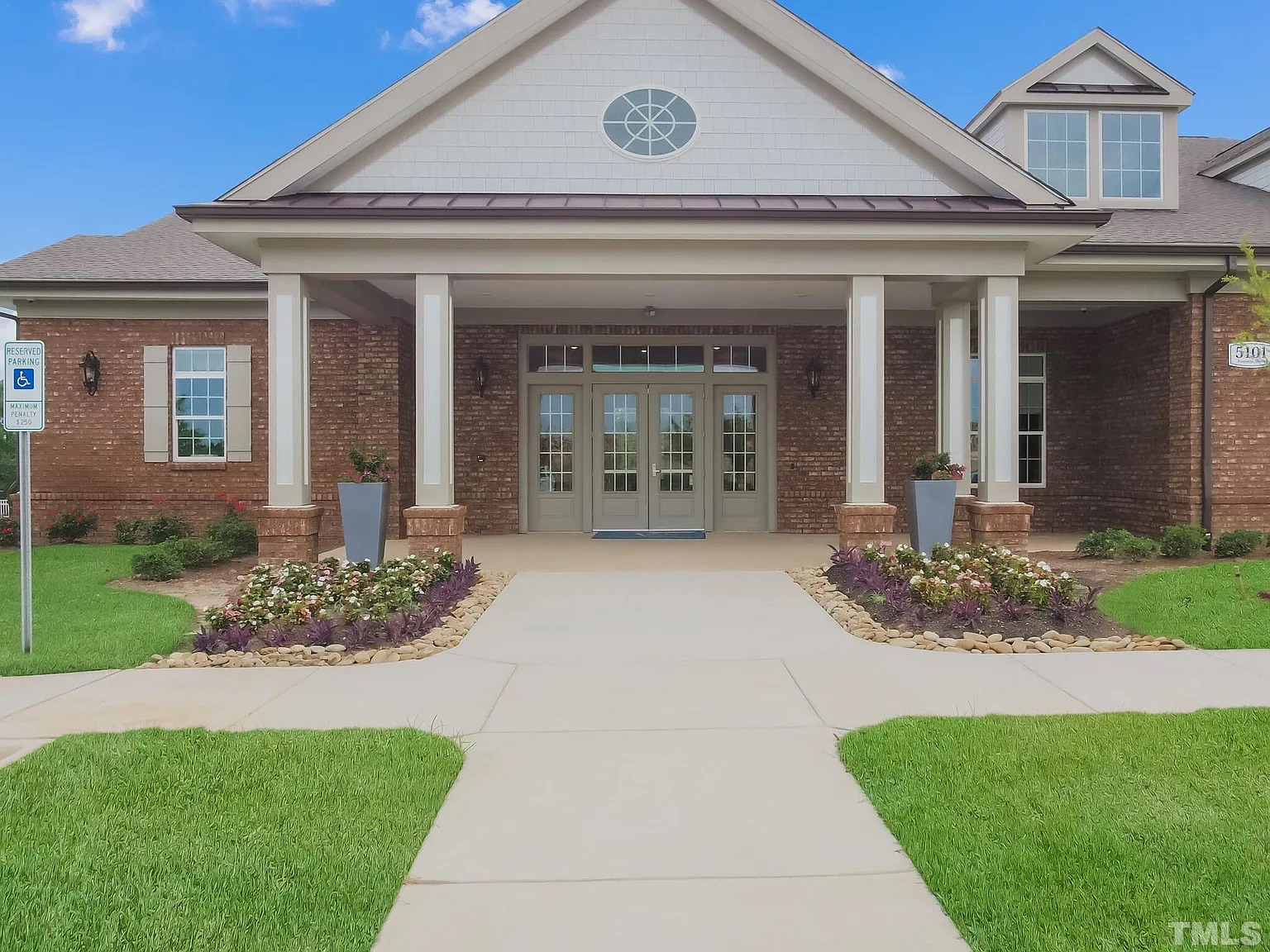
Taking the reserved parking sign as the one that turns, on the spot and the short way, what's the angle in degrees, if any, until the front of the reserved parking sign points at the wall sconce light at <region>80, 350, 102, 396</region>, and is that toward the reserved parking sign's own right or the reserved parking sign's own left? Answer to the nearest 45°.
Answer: approximately 180°

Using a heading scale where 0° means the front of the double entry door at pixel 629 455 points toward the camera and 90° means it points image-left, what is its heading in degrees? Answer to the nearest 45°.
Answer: approximately 0°

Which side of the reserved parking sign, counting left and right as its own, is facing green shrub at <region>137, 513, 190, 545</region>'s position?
back

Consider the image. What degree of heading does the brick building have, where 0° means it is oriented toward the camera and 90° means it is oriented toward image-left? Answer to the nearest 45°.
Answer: approximately 0°

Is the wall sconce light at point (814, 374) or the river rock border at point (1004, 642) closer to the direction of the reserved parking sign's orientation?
the river rock border

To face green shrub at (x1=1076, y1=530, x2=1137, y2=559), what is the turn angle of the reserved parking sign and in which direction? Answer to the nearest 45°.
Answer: approximately 90° to its left

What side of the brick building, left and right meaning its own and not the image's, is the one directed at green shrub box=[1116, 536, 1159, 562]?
left

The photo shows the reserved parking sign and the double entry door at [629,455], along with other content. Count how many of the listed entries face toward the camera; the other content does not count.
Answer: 2

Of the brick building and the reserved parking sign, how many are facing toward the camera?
2
